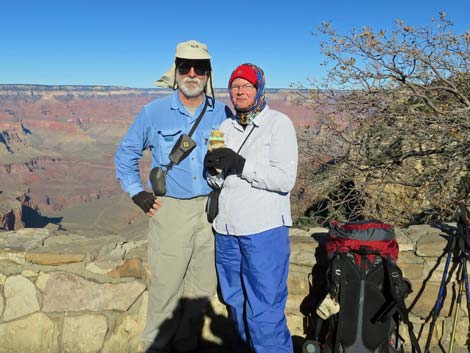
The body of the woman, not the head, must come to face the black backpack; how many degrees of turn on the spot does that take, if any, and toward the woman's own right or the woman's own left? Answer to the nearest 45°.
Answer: approximately 135° to the woman's own left

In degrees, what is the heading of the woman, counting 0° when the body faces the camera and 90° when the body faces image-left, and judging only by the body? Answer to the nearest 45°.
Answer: approximately 45°

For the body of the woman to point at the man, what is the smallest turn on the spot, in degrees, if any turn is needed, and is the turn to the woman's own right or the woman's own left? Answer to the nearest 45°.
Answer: approximately 90° to the woman's own right

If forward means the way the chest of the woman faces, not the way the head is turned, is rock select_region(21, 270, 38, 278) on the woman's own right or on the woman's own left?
on the woman's own right
